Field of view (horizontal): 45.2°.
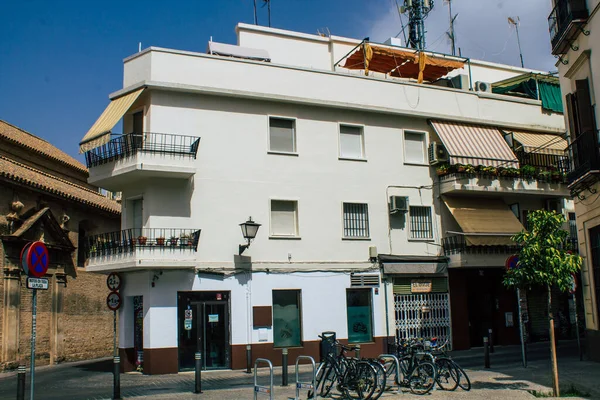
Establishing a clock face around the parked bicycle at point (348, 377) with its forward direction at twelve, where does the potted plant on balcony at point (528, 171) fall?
The potted plant on balcony is roughly at 4 o'clock from the parked bicycle.

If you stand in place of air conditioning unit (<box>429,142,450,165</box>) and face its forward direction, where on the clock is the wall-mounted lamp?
The wall-mounted lamp is roughly at 3 o'clock from the air conditioning unit.

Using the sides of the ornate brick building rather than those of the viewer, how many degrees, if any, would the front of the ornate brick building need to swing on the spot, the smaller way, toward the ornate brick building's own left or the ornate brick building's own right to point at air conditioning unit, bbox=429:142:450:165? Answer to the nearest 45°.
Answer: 0° — it already faces it

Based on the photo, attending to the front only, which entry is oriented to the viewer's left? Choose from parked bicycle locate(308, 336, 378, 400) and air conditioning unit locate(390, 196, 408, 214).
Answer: the parked bicycle

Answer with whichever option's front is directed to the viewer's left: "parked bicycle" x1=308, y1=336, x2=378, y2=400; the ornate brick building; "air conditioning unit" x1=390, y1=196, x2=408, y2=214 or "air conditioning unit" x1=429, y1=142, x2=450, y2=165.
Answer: the parked bicycle

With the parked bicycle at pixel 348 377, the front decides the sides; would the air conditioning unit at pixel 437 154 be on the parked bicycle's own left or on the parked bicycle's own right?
on the parked bicycle's own right

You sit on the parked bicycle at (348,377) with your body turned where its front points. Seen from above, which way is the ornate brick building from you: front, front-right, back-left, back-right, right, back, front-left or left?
front-right

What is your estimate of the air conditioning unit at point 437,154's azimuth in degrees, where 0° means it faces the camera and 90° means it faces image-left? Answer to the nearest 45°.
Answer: approximately 315°

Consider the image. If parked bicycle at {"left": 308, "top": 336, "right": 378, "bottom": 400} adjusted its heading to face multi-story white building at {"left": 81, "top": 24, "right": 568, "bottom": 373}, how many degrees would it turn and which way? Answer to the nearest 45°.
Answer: approximately 90° to its right

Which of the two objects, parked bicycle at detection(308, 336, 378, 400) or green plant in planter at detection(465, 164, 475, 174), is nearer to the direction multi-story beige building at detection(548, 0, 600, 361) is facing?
the parked bicycle

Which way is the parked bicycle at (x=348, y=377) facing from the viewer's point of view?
to the viewer's left

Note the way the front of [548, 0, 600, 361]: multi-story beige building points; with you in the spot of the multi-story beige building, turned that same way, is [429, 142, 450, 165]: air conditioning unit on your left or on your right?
on your right

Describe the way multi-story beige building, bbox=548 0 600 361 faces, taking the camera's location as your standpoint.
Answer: facing the viewer and to the left of the viewer

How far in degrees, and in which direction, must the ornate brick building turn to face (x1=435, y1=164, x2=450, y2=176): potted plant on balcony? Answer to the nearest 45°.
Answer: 0° — it already faces it

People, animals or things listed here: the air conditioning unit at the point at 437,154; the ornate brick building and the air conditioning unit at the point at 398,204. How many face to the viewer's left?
0

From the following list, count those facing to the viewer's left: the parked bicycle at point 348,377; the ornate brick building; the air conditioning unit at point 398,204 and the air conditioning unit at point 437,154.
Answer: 1

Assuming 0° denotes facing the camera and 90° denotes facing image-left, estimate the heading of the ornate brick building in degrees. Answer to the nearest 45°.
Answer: approximately 315°
